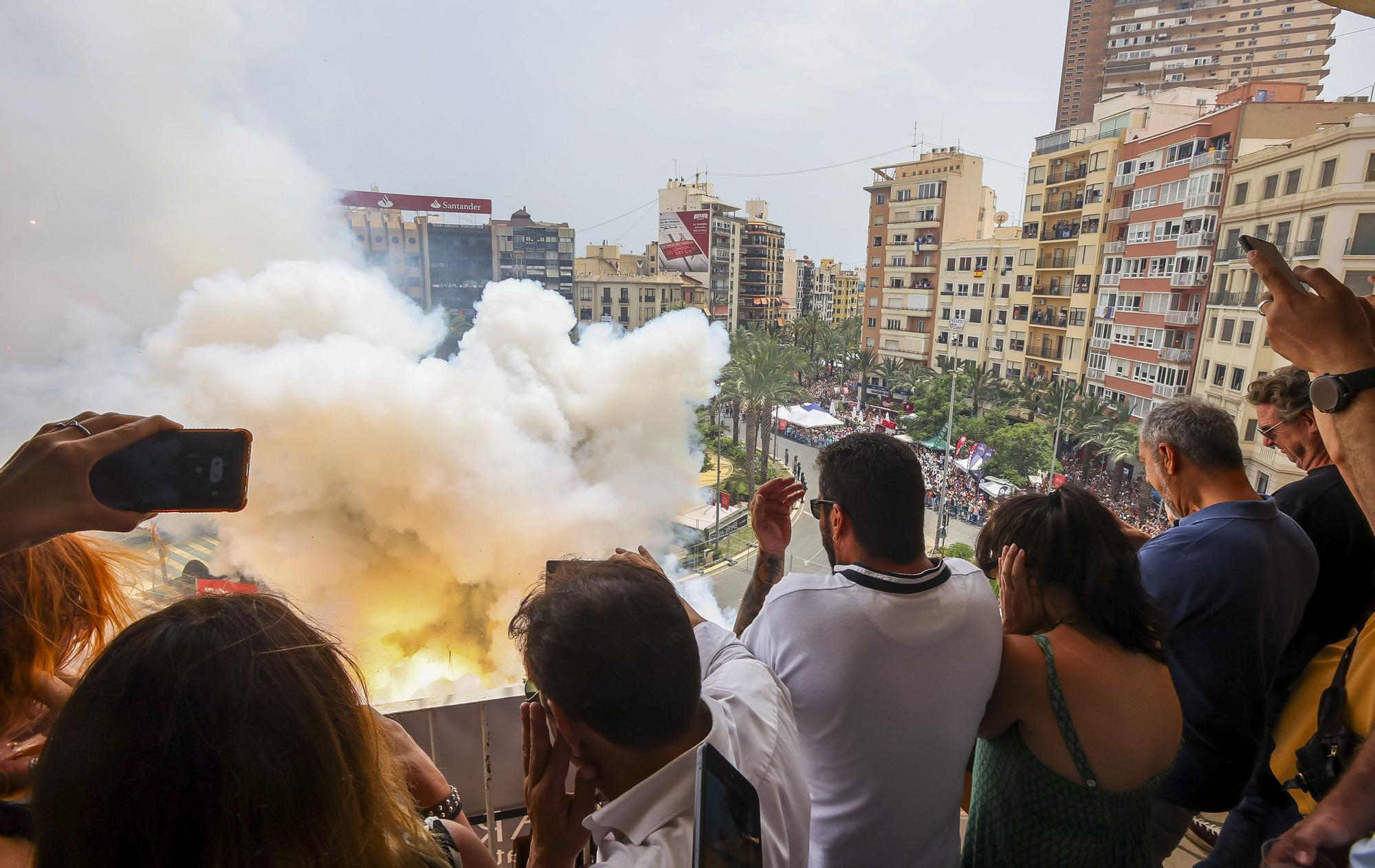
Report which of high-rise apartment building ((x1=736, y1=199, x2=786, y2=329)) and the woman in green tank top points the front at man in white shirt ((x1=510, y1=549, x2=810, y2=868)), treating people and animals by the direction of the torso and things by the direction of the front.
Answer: the high-rise apartment building

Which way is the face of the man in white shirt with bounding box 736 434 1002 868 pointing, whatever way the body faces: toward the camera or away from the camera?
away from the camera

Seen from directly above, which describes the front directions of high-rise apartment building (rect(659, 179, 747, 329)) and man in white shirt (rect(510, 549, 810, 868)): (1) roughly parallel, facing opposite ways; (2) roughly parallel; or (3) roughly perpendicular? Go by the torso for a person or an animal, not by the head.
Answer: roughly parallel, facing opposite ways

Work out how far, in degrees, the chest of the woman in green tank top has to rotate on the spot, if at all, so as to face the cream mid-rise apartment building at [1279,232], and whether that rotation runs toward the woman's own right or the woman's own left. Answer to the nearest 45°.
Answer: approximately 45° to the woman's own right

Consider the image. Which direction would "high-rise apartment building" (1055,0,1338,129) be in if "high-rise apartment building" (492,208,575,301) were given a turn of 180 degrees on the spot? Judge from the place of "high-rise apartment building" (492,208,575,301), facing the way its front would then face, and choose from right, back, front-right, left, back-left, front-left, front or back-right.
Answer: right

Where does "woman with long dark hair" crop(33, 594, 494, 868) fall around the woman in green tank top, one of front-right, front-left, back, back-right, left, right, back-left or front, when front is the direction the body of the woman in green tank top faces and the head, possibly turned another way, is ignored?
left

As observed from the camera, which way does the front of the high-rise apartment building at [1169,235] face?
facing the viewer and to the left of the viewer

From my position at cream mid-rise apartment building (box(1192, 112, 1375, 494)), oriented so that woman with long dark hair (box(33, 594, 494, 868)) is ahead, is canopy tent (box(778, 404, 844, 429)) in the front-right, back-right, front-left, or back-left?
back-right

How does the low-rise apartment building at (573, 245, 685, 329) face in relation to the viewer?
toward the camera

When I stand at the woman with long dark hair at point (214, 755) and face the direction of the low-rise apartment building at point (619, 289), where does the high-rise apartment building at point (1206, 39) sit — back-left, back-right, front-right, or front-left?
front-right

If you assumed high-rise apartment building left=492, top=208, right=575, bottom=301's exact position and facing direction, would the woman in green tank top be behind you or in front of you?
in front

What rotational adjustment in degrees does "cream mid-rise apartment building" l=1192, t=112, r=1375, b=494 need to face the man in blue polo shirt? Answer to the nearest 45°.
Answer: approximately 45° to its left

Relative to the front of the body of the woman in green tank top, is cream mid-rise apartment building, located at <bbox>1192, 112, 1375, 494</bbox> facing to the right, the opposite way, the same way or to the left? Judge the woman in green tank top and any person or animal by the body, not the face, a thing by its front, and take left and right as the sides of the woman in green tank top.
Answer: to the left

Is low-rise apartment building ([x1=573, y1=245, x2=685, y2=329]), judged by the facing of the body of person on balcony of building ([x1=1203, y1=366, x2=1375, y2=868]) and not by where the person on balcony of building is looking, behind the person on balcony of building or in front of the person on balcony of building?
in front

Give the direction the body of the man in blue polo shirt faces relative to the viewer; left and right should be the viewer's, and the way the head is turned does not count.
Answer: facing away from the viewer and to the left of the viewer

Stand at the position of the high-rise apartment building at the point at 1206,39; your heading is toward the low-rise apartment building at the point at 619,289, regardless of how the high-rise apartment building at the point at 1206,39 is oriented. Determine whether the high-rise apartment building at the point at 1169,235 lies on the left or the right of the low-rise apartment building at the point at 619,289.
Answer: left

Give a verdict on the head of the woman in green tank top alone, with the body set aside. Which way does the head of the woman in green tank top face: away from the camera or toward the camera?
away from the camera

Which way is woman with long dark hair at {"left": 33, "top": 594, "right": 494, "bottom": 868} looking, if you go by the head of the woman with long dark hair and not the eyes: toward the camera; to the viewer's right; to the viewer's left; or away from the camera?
away from the camera

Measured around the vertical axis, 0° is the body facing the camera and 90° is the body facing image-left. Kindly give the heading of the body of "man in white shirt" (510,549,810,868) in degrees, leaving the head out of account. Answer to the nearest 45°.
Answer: approximately 135°
